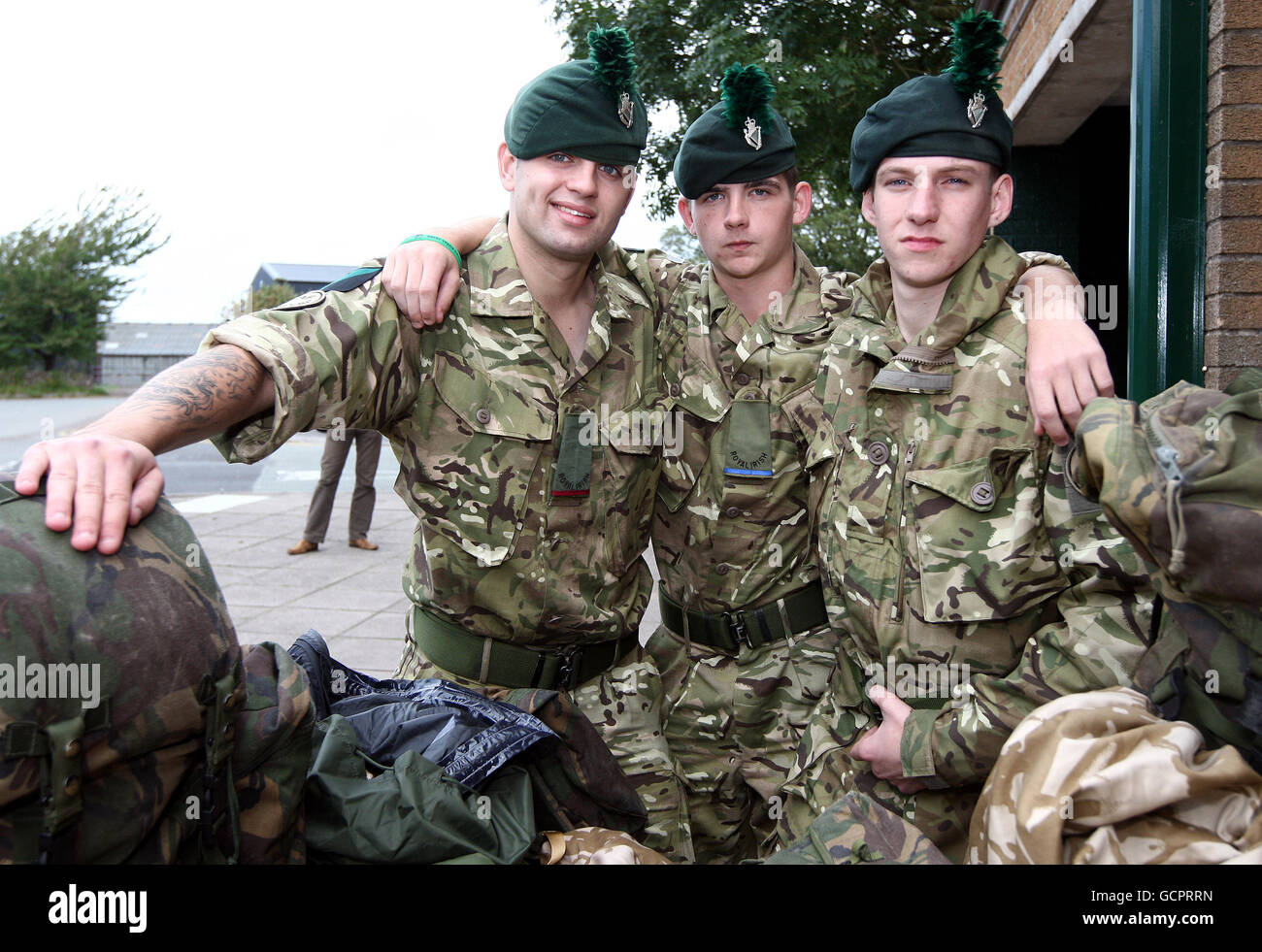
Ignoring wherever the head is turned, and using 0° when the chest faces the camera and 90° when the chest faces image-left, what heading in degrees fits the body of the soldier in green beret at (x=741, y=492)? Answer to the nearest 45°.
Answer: approximately 0°

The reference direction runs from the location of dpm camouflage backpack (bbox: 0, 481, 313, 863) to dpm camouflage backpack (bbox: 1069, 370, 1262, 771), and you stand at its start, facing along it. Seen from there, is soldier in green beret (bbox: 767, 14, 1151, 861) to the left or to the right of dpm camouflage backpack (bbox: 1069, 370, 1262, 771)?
left

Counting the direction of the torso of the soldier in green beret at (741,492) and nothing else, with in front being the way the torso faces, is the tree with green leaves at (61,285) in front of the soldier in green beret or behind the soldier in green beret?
behind

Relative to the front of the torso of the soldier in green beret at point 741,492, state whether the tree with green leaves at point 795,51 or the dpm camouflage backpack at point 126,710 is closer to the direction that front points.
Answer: the dpm camouflage backpack

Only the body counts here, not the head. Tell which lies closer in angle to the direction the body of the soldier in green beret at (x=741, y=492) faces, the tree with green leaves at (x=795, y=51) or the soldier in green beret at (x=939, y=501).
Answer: the soldier in green beret

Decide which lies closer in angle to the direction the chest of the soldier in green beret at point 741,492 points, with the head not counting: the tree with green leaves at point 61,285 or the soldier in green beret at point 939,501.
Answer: the soldier in green beret

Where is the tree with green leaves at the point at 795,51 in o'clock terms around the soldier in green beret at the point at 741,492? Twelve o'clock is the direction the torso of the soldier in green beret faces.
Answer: The tree with green leaves is roughly at 6 o'clock from the soldier in green beret.
